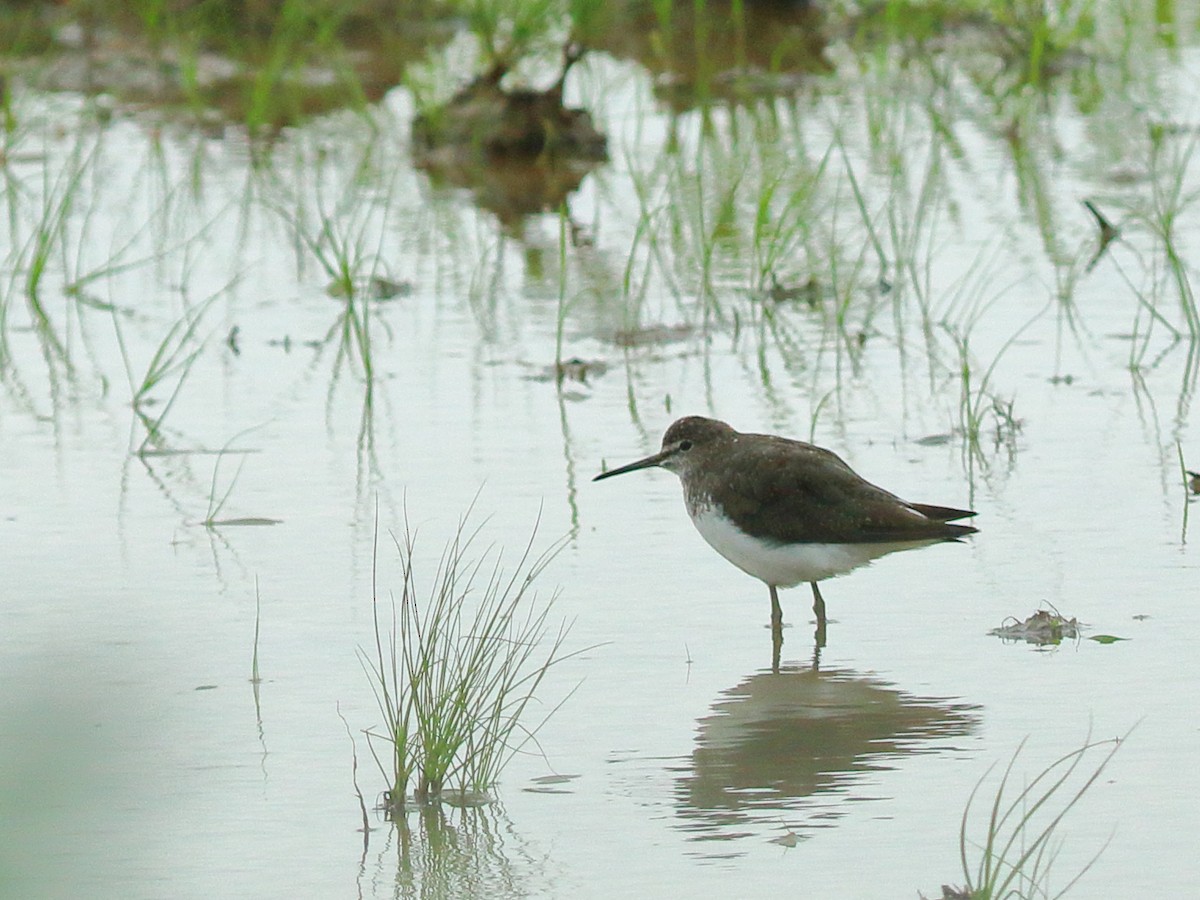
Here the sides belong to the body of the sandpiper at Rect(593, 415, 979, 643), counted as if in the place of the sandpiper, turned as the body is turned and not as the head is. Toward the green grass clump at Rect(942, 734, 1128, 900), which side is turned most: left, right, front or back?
left

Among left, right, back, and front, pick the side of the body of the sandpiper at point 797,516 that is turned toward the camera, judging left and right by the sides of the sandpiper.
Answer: left
